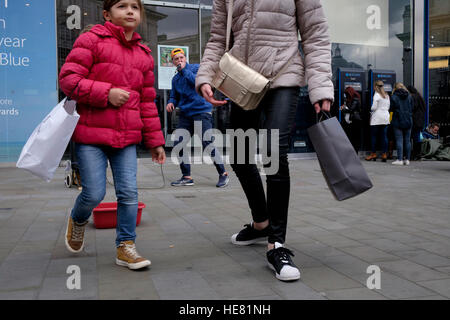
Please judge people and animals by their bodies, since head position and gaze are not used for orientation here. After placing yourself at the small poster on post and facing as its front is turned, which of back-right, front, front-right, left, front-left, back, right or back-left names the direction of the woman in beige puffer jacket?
front

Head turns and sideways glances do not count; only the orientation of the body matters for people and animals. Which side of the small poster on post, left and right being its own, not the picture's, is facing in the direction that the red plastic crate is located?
front

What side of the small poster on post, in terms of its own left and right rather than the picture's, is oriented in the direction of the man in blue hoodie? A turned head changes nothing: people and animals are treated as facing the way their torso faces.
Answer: front

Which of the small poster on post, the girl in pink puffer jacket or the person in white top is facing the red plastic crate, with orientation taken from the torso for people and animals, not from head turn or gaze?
the small poster on post

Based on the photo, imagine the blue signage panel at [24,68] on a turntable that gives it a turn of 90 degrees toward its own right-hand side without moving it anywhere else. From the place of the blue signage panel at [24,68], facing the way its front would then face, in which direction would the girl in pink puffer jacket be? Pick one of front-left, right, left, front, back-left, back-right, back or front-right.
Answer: left

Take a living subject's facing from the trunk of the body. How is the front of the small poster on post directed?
toward the camera

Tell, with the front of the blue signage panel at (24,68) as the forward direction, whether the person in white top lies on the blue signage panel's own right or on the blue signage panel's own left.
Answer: on the blue signage panel's own left

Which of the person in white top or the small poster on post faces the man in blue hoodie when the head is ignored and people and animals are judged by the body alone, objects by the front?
the small poster on post

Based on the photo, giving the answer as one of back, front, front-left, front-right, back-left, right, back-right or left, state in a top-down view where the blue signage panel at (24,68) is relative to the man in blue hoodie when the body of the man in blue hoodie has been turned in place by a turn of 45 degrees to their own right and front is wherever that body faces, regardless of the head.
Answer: front-right

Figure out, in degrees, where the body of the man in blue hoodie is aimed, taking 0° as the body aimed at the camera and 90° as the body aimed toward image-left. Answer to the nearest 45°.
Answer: approximately 45°
